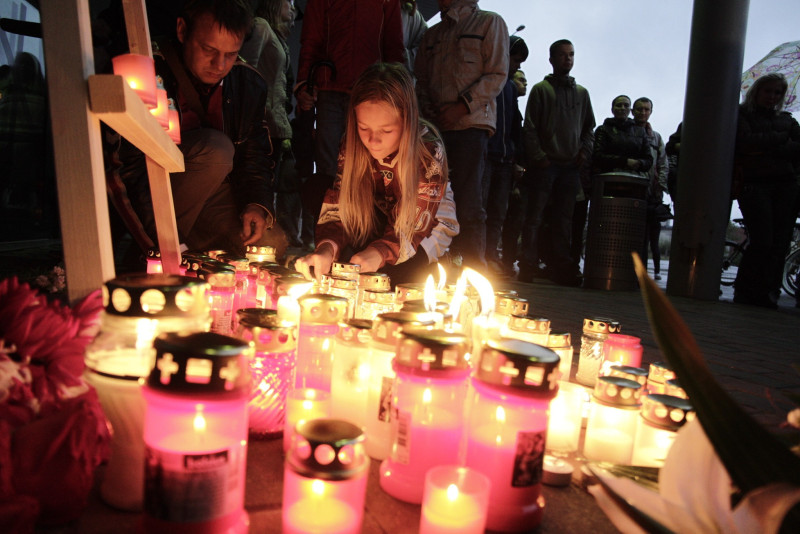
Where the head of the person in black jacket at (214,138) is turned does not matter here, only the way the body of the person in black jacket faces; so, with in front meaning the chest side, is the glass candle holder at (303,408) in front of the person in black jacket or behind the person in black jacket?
in front

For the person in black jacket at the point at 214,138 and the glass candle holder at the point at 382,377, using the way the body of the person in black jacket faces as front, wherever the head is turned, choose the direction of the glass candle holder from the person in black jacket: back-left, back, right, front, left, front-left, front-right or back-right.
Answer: front-right

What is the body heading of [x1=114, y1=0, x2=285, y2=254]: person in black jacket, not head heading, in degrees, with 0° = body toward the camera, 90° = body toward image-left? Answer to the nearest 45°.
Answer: approximately 315°

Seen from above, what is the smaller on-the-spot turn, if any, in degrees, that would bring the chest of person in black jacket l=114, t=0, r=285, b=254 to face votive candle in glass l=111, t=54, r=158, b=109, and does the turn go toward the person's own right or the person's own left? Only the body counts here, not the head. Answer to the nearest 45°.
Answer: approximately 45° to the person's own right

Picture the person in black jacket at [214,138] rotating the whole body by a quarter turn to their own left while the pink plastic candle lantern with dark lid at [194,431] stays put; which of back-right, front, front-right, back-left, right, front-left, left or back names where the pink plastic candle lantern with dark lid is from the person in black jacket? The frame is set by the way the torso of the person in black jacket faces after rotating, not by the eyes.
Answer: back-right

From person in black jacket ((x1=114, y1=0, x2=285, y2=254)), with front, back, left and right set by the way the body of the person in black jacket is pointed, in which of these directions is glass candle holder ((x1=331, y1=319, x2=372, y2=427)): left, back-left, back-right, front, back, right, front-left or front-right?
front-right

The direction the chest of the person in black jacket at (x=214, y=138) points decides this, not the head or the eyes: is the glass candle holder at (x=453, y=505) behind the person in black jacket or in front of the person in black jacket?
in front

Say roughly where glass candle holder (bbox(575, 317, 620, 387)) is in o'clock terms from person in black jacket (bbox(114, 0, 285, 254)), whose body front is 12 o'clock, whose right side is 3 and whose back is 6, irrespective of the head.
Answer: The glass candle holder is roughly at 12 o'clock from the person in black jacket.
